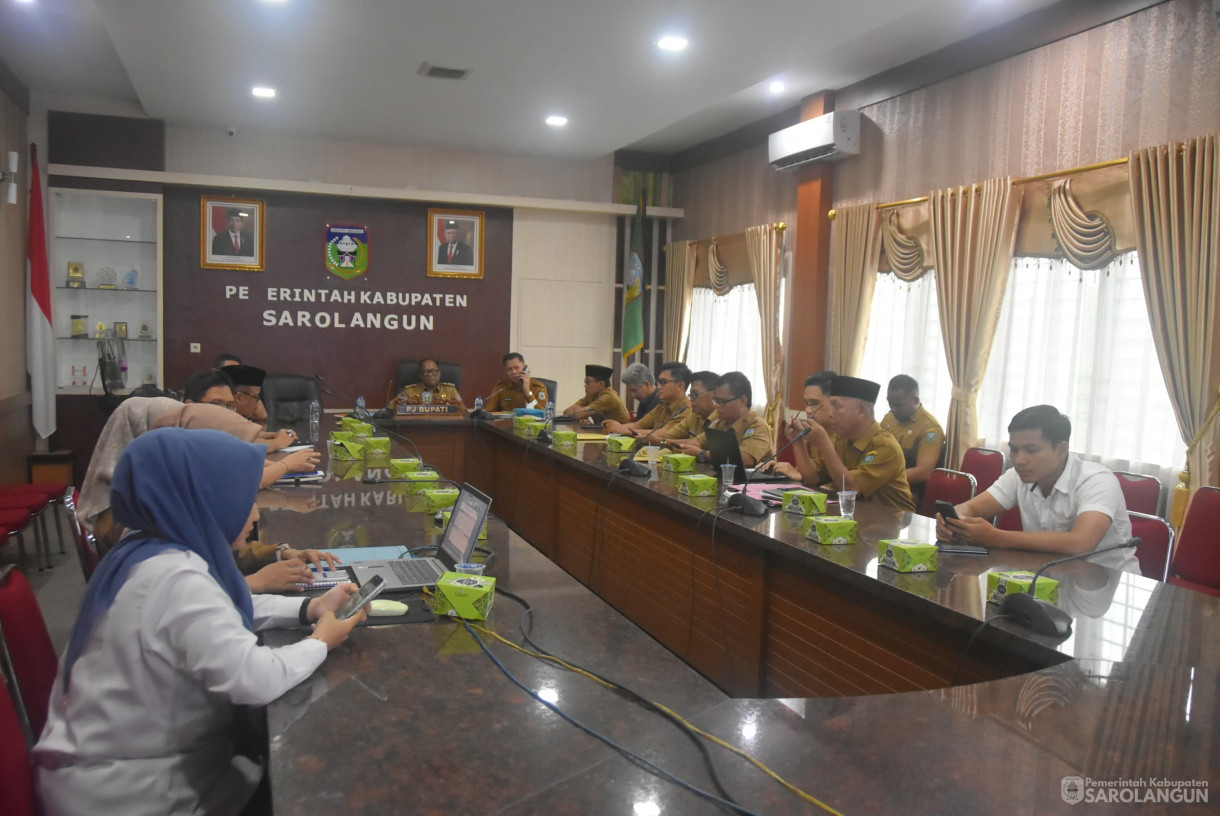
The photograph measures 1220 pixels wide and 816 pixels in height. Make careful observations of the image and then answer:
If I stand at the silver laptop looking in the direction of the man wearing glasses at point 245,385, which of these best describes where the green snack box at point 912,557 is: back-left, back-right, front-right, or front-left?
back-right

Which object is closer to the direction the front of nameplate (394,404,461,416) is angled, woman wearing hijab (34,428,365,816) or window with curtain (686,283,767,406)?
the woman wearing hijab

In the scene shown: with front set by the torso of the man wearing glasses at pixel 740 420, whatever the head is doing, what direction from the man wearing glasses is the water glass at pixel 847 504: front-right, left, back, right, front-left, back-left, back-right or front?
front-left

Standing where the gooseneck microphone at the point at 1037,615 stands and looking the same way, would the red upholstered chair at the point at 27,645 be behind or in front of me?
behind

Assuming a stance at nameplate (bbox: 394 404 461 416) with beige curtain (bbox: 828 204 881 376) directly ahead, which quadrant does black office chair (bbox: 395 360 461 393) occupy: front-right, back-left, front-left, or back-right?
back-left

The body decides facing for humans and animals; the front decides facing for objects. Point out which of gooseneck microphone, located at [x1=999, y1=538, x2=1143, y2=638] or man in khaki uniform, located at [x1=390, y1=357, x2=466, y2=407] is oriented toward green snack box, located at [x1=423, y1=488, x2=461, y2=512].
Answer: the man in khaki uniform

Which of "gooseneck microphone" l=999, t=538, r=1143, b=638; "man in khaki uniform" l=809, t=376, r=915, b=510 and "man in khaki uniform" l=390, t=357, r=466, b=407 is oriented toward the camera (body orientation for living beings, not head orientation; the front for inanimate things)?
"man in khaki uniform" l=390, t=357, r=466, b=407

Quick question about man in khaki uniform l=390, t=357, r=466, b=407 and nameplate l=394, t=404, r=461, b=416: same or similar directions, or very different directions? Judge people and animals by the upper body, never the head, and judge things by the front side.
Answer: same or similar directions

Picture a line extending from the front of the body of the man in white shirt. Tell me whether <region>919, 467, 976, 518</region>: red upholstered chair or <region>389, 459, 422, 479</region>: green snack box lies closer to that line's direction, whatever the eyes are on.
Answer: the green snack box

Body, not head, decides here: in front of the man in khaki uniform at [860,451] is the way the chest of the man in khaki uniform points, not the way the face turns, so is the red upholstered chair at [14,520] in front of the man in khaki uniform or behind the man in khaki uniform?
in front

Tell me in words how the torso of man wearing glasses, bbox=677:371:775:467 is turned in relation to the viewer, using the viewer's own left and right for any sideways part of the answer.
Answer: facing the viewer and to the left of the viewer

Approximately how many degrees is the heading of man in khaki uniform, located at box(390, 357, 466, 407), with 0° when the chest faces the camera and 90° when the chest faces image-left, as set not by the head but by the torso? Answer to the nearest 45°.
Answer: approximately 0°

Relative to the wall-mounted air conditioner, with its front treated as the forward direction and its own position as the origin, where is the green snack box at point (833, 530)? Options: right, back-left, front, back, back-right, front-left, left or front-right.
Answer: front-left

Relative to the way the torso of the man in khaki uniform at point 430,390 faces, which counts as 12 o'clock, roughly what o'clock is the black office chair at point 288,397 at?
The black office chair is roughly at 2 o'clock from the man in khaki uniform.

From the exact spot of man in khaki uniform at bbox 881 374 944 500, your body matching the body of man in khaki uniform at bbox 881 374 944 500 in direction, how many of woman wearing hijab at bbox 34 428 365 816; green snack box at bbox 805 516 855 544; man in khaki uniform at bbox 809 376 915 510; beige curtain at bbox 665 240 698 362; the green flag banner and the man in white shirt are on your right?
2

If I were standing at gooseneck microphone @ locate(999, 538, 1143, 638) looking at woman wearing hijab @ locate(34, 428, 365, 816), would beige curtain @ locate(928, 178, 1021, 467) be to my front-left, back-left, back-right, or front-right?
back-right

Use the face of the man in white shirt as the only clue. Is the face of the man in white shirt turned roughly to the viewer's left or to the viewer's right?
to the viewer's left

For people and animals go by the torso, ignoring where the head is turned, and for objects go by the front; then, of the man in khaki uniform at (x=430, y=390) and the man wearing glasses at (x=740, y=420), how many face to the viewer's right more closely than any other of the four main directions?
0

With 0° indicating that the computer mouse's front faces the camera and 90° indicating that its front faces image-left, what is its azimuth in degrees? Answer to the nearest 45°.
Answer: approximately 270°

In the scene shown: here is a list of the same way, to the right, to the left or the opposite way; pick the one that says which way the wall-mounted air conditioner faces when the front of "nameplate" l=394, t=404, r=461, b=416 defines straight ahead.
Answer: to the right

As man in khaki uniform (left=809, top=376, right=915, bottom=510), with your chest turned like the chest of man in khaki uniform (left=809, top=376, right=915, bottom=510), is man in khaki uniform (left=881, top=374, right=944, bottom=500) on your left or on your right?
on your right

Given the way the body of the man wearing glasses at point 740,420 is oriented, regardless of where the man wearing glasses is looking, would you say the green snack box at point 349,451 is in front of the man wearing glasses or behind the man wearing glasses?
in front

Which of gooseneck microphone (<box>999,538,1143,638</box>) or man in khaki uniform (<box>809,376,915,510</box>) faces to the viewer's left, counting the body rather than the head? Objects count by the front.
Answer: the man in khaki uniform

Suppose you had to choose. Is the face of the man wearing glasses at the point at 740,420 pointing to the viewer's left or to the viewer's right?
to the viewer's left
